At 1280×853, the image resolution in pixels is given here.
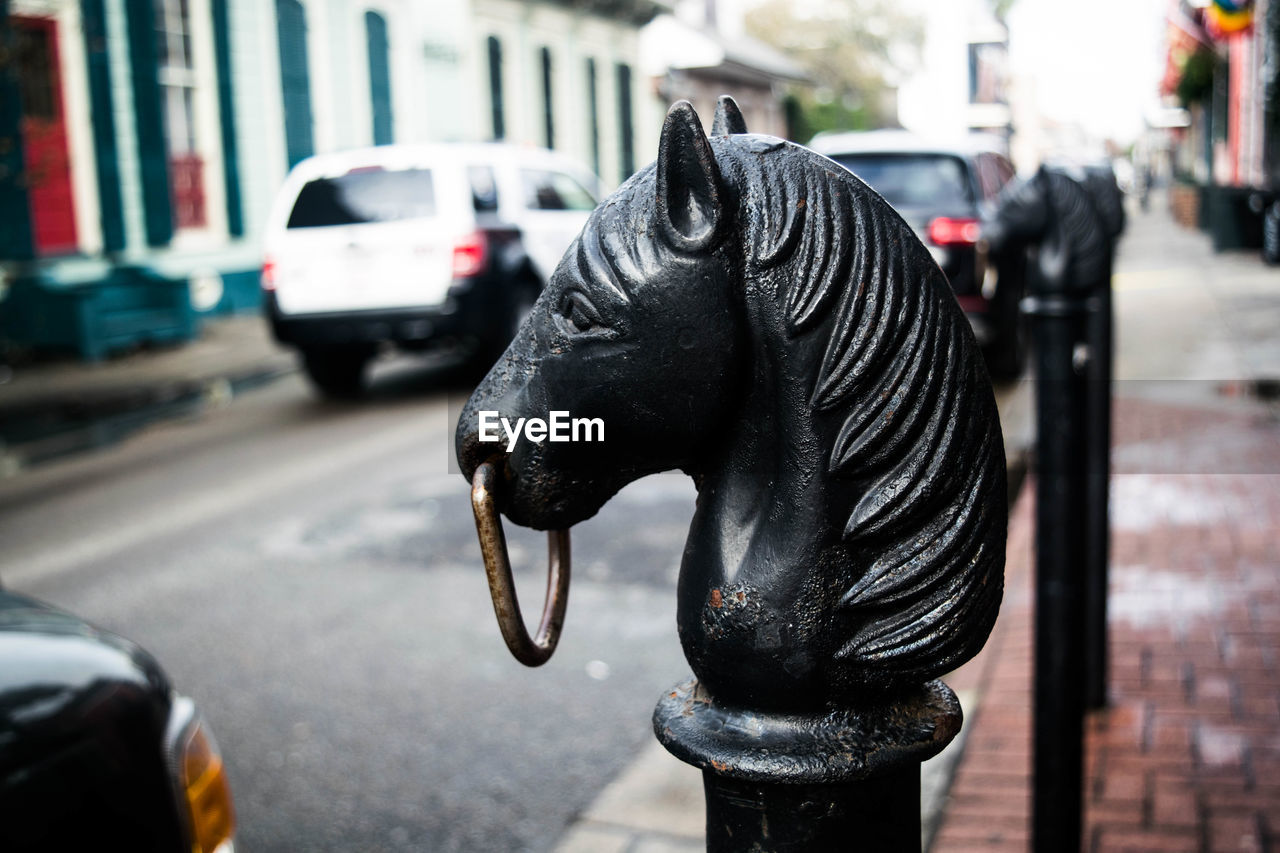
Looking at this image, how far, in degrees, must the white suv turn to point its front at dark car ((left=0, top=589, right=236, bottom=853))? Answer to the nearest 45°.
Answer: approximately 135° to its right

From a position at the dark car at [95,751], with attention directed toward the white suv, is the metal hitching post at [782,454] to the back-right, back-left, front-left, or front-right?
back-right

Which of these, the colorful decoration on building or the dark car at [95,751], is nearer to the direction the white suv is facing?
the colorful decoration on building

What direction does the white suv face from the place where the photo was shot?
facing away from the viewer and to the right of the viewer

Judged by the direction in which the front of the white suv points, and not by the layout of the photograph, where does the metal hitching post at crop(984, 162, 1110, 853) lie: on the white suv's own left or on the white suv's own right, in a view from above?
on the white suv's own right

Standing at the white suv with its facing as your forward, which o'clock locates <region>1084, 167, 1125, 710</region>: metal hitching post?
The metal hitching post is roughly at 4 o'clock from the white suv.

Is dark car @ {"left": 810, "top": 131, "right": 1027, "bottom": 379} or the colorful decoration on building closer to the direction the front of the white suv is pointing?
the colorful decoration on building

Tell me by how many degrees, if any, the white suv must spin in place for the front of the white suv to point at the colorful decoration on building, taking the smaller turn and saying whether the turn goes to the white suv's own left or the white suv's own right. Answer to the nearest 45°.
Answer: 0° — it already faces it

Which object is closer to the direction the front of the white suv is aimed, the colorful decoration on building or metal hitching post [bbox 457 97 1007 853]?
the colorful decoration on building

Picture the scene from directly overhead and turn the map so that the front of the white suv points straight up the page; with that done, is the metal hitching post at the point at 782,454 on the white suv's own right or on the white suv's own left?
on the white suv's own right

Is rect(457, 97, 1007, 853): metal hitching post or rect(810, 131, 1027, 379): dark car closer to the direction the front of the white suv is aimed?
the dark car
